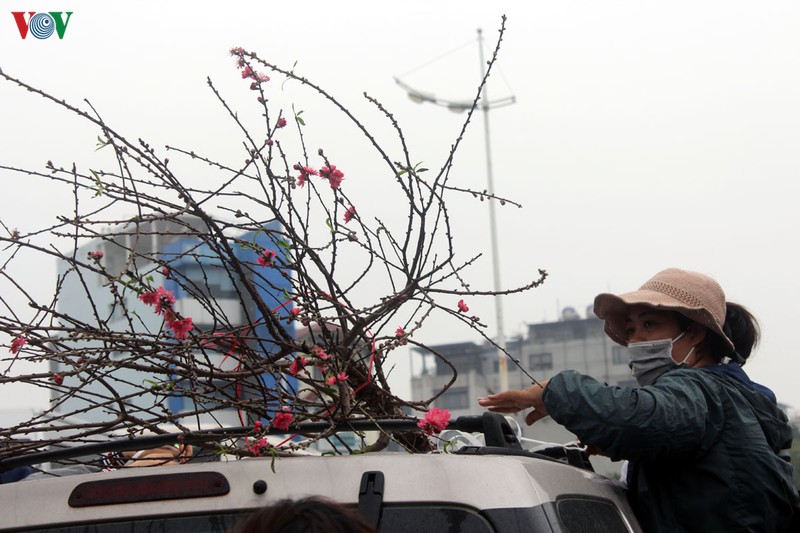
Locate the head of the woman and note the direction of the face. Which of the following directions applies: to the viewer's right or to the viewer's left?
to the viewer's left

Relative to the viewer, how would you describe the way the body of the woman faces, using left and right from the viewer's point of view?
facing to the left of the viewer
